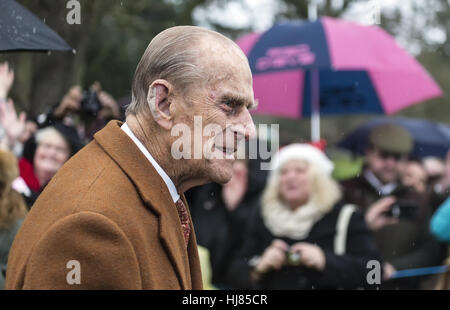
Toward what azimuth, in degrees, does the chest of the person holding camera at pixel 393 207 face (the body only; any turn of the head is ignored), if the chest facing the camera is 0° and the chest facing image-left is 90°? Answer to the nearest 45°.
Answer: approximately 0°

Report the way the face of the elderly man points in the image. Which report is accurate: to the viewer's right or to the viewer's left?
to the viewer's right

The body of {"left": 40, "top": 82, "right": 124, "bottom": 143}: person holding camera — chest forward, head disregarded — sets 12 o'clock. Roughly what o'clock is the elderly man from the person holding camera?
The elderly man is roughly at 12 o'clock from the person holding camera.

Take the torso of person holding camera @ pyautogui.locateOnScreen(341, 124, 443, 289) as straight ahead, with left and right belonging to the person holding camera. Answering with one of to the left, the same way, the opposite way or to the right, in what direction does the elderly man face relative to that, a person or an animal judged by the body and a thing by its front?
to the left

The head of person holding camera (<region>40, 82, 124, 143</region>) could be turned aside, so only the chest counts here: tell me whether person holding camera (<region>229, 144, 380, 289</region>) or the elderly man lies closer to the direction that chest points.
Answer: the elderly man

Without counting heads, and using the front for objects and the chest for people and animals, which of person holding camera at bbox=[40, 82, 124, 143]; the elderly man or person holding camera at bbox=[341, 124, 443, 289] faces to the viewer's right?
the elderly man

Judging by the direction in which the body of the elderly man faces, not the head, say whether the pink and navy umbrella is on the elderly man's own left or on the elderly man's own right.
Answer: on the elderly man's own left

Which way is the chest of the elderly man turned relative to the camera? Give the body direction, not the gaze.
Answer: to the viewer's right

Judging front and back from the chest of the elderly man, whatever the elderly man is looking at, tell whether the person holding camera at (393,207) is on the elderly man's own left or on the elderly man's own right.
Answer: on the elderly man's own left

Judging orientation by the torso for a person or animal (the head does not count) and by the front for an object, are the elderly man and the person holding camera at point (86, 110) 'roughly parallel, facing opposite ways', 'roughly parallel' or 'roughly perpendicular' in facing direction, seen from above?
roughly perpendicular

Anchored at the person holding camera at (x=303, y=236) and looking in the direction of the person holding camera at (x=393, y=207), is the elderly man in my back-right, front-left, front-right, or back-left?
back-right

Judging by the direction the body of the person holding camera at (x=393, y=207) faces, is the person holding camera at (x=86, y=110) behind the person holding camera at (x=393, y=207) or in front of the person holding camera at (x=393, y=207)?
in front
